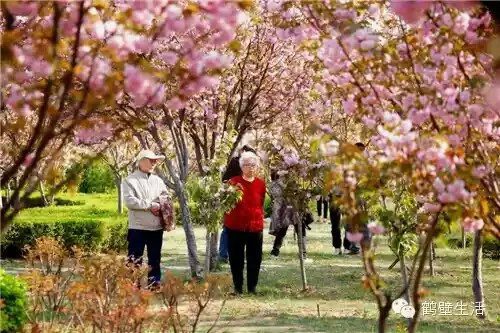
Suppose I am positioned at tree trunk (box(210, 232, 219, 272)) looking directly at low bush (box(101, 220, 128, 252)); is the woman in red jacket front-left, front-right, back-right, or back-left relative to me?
back-left

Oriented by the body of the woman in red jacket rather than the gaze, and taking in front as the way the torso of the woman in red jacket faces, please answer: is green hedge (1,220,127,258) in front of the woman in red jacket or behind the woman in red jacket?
behind

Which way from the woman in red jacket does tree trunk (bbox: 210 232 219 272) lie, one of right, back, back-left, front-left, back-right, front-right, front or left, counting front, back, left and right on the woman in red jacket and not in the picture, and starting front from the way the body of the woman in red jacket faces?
back

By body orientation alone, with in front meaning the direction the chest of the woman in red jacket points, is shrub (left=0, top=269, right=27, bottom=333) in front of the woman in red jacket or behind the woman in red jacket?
in front

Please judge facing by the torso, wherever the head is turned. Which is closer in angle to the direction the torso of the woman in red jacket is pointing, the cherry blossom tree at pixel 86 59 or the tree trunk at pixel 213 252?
the cherry blossom tree

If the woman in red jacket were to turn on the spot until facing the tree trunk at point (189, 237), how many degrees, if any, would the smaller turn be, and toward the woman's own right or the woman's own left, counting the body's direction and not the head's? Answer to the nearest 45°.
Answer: approximately 135° to the woman's own right

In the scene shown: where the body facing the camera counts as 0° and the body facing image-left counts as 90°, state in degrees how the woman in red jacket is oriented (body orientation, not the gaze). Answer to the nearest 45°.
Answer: approximately 0°

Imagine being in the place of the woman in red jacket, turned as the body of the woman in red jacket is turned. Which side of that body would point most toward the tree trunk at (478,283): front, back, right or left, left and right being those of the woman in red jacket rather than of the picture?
left

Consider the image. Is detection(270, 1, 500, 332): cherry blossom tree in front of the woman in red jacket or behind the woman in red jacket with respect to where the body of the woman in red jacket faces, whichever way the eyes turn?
in front
